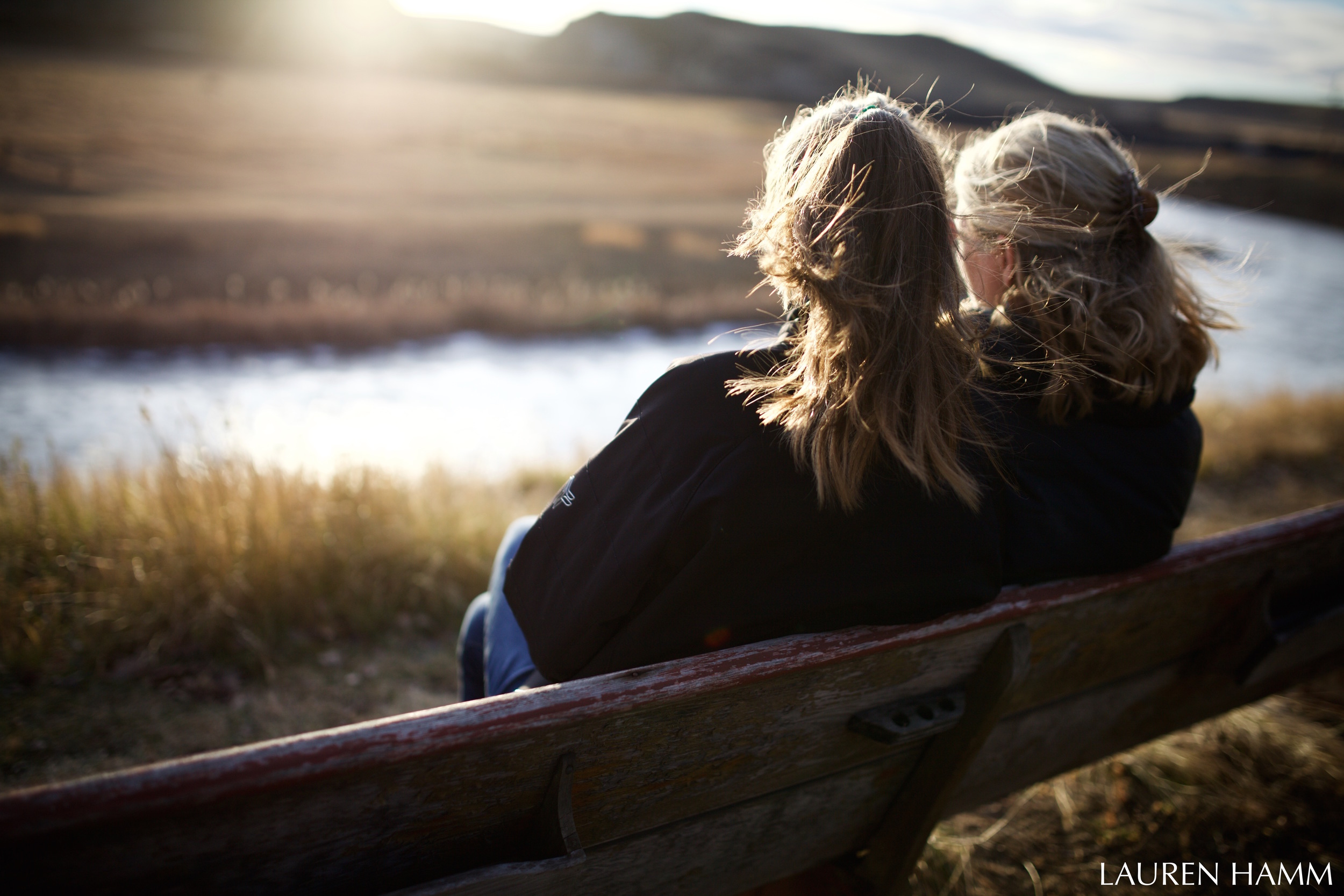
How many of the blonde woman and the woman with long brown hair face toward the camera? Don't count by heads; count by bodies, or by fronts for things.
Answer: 0

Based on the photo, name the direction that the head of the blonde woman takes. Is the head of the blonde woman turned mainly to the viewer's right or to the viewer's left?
to the viewer's left

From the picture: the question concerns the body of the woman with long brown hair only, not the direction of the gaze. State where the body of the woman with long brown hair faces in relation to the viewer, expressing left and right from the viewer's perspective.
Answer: facing away from the viewer and to the left of the viewer

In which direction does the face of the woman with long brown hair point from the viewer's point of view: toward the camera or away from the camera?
away from the camera

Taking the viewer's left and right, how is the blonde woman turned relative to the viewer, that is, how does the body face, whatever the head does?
facing away from the viewer and to the left of the viewer
